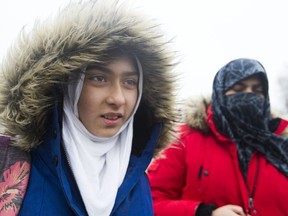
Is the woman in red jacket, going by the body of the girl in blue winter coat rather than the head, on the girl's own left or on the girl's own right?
on the girl's own left

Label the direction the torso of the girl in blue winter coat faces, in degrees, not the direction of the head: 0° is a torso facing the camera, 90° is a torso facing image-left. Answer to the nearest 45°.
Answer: approximately 315°

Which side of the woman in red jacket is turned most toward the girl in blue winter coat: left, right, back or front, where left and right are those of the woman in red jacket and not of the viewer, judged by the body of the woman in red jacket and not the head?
right

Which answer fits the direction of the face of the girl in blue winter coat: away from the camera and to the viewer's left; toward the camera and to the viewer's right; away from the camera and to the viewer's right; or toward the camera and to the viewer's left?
toward the camera and to the viewer's right

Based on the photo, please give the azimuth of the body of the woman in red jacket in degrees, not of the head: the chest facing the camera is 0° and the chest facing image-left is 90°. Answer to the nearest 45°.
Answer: approximately 315°
